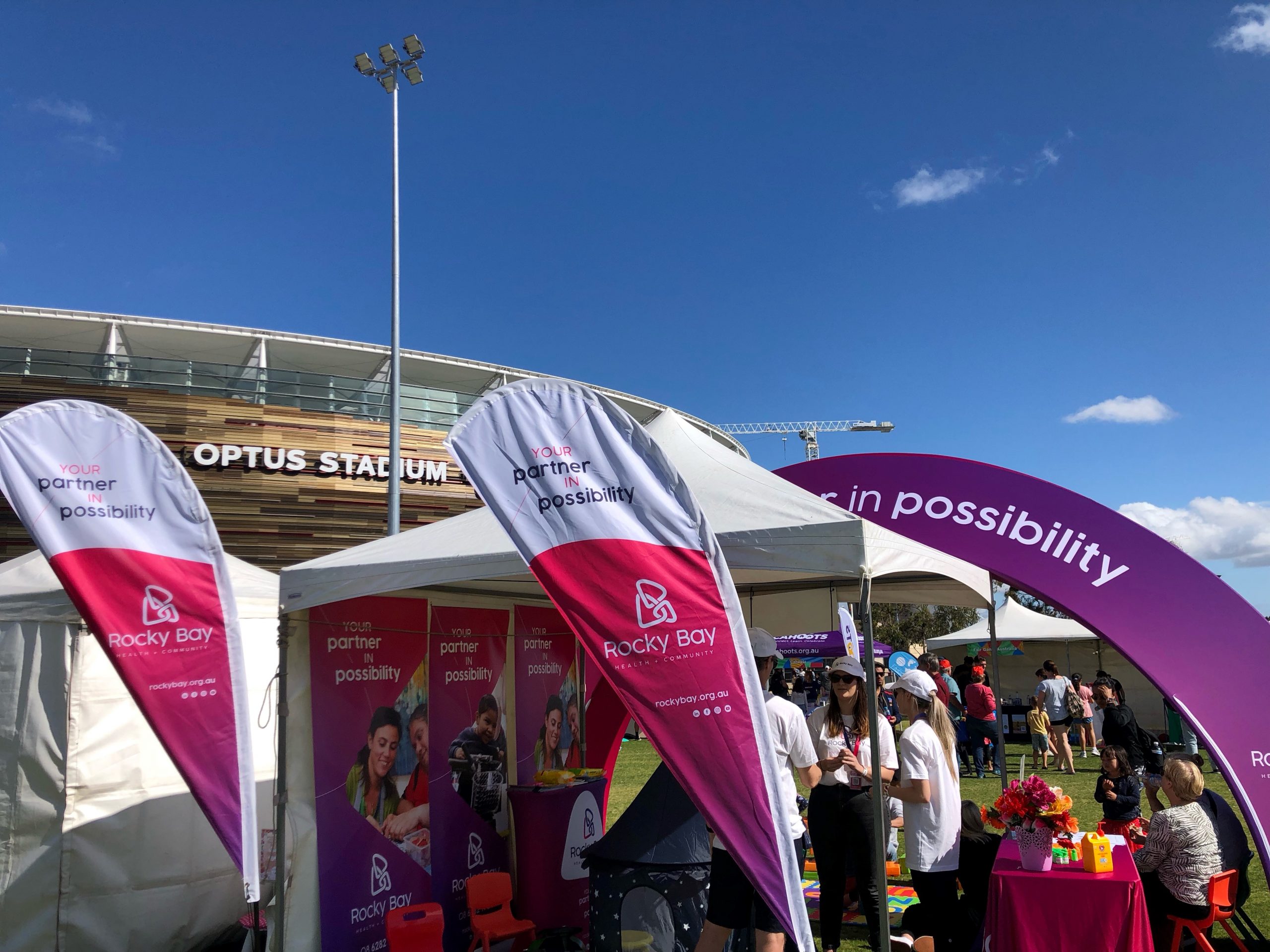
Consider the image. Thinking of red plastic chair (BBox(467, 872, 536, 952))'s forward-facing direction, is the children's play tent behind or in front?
in front

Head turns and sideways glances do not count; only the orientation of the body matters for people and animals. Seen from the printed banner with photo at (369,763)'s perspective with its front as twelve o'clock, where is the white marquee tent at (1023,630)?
The white marquee tent is roughly at 9 o'clock from the printed banner with photo.

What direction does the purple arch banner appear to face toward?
toward the camera

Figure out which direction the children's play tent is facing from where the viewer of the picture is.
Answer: facing the viewer

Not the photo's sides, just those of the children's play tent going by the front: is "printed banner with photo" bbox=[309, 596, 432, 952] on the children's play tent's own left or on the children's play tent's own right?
on the children's play tent's own right

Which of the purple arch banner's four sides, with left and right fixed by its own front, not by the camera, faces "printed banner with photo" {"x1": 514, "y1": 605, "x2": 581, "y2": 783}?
right

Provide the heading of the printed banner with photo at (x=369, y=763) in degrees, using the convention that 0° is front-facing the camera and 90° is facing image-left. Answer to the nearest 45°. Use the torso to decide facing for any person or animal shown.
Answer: approximately 315°

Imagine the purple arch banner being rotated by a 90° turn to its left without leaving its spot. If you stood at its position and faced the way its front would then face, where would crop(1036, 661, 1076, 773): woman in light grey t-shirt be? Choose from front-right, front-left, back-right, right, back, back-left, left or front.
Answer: left

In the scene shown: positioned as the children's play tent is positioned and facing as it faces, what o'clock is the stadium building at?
The stadium building is roughly at 5 o'clock from the children's play tent.

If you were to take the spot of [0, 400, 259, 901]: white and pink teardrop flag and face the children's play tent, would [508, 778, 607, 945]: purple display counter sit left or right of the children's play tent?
left
